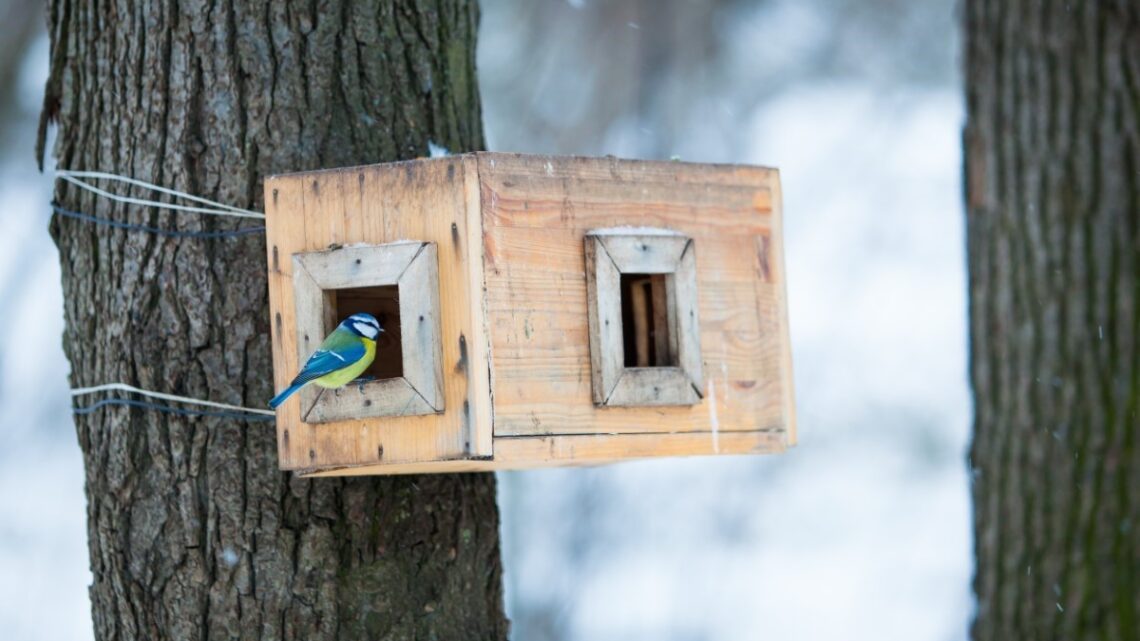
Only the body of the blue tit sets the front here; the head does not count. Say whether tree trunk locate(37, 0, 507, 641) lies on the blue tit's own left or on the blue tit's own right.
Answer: on the blue tit's own left

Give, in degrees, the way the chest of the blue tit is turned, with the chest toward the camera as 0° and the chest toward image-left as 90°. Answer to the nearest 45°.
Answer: approximately 270°

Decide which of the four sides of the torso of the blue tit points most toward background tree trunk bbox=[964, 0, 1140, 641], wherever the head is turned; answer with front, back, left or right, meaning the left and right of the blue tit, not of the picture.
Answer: front

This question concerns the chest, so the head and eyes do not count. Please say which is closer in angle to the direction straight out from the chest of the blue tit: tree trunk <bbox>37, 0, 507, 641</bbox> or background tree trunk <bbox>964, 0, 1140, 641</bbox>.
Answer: the background tree trunk
